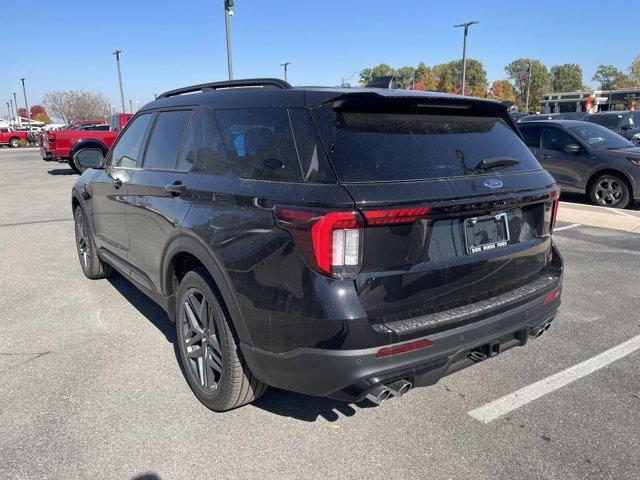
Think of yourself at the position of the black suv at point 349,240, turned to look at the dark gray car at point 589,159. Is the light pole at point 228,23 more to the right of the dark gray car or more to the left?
left

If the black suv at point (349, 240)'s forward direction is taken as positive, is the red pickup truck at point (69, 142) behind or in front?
in front

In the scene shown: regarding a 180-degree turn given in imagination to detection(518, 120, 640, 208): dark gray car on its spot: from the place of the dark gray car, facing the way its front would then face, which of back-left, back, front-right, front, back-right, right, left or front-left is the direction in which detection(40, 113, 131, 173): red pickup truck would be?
front-left

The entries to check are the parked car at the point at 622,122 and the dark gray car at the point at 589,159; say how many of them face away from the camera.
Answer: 0

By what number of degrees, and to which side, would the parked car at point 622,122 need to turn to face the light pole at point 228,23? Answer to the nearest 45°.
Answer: approximately 180°

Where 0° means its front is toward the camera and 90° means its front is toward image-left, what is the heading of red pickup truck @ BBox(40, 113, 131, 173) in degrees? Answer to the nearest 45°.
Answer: approximately 225°

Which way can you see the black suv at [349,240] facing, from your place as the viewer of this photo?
facing away from the viewer and to the left of the viewer

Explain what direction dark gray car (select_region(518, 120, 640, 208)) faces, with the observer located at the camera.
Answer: facing the viewer and to the right of the viewer

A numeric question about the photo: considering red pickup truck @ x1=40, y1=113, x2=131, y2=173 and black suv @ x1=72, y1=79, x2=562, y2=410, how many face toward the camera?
0

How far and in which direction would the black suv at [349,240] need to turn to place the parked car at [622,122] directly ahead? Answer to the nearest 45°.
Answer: approximately 90° to its right

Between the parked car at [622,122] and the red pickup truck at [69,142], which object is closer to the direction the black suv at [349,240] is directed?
the red pickup truck
